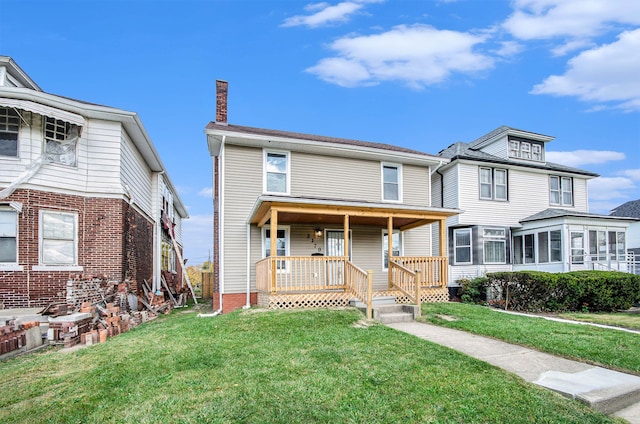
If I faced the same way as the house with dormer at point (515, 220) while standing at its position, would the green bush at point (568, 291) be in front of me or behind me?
in front

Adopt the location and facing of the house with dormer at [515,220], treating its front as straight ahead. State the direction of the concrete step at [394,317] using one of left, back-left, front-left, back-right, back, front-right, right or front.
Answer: front-right

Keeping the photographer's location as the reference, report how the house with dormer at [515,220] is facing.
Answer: facing the viewer and to the right of the viewer

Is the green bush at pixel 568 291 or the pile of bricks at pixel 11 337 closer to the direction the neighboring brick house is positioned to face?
the pile of bricks

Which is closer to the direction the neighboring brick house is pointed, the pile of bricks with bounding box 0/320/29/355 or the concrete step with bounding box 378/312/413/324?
the pile of bricks

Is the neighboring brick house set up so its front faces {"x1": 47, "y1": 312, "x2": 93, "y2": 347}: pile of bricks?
yes

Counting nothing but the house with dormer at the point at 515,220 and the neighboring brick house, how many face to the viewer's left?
0

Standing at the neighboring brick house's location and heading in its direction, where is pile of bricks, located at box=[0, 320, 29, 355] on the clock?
The pile of bricks is roughly at 12 o'clock from the neighboring brick house.

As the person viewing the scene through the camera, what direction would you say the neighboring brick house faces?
facing the viewer
